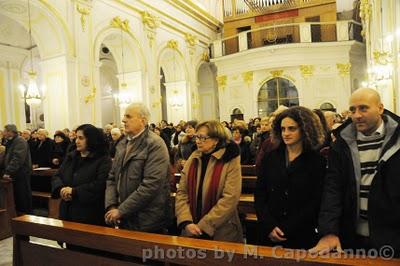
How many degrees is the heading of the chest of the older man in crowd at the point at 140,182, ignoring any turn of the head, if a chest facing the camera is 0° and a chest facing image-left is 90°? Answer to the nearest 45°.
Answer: approximately 45°

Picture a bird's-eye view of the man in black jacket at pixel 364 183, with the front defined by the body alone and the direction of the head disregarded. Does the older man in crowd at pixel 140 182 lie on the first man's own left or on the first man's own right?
on the first man's own right

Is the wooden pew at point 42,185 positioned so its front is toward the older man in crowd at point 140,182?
no

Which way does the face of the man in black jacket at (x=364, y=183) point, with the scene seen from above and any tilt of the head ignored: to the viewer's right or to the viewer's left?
to the viewer's left

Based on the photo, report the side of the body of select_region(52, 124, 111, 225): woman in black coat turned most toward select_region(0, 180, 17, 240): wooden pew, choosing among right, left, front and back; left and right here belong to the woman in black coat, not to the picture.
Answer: right

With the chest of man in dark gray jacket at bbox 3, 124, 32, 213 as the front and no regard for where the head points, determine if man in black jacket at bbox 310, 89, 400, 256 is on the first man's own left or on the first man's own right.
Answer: on the first man's own left

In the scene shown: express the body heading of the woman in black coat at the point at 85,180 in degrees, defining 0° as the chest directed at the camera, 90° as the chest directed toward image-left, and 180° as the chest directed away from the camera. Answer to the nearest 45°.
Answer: approximately 45°

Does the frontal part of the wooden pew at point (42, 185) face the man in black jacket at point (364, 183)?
no

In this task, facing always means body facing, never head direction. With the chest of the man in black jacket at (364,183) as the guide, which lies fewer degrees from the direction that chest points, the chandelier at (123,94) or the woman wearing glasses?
the woman wearing glasses

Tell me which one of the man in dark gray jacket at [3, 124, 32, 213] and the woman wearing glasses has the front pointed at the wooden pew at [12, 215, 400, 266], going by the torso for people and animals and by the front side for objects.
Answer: the woman wearing glasses

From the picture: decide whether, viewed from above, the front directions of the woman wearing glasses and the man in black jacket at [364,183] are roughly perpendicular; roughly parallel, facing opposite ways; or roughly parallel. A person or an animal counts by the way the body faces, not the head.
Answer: roughly parallel

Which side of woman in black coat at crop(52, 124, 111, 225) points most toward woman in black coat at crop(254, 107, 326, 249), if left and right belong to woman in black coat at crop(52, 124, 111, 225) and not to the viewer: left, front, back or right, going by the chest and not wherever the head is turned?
left

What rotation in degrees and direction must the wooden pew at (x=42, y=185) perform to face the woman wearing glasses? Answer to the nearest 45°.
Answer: approximately 45° to its left

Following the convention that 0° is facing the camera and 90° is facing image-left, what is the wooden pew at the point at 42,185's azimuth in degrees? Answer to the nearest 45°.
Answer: approximately 45°

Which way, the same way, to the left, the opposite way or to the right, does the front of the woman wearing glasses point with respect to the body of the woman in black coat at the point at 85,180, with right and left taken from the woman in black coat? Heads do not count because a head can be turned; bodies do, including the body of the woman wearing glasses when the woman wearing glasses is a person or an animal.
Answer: the same way

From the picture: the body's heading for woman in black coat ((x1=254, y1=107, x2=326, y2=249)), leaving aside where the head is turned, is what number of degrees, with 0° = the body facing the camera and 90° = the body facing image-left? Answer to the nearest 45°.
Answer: approximately 45°

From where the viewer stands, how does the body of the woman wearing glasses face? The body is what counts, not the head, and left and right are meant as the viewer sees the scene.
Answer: facing the viewer and to the left of the viewer
